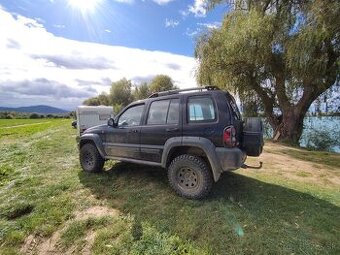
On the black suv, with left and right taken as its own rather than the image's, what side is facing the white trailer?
front

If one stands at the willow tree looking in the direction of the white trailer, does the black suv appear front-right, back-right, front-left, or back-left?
front-left

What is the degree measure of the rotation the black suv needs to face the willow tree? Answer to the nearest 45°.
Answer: approximately 90° to its right

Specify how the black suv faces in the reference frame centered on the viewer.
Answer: facing away from the viewer and to the left of the viewer

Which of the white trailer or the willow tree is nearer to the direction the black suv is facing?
the white trailer

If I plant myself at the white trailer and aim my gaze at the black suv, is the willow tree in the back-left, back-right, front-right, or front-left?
front-left

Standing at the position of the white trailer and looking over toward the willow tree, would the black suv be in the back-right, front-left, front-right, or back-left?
front-right
